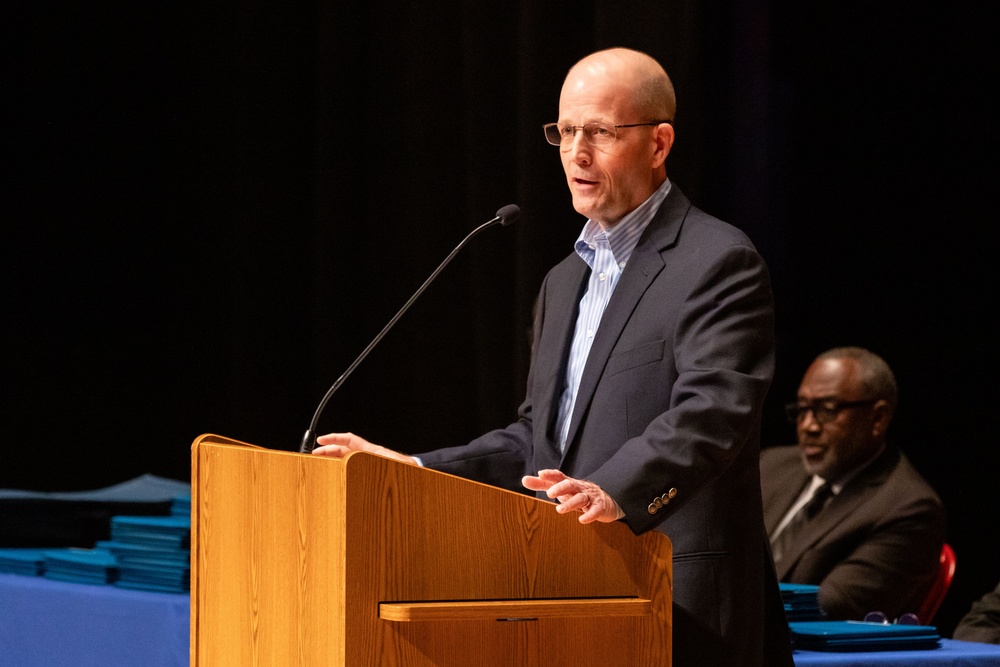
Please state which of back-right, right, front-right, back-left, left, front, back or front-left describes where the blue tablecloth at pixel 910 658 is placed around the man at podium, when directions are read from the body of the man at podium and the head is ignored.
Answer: back

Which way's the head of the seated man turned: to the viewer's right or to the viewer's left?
to the viewer's left

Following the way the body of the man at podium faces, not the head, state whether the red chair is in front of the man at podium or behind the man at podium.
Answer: behind

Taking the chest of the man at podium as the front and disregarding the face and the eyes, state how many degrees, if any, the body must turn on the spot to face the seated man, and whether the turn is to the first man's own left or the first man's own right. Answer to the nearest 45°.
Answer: approximately 135° to the first man's own right

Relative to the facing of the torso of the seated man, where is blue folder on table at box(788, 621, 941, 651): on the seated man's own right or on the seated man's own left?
on the seated man's own left

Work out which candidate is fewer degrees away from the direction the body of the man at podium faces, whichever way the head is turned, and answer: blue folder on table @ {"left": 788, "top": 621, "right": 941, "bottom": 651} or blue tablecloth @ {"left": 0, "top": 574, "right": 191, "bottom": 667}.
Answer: the blue tablecloth

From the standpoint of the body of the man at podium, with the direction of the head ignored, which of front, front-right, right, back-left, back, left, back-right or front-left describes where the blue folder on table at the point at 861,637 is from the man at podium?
back

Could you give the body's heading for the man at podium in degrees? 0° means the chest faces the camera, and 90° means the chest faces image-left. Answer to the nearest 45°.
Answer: approximately 45°
